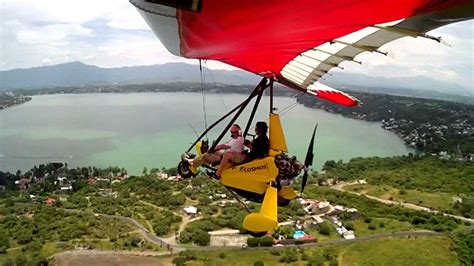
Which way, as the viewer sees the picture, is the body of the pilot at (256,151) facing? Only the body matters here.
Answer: to the viewer's left

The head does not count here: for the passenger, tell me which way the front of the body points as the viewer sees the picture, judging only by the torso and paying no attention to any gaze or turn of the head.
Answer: to the viewer's left

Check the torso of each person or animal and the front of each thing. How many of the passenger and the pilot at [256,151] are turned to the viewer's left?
2

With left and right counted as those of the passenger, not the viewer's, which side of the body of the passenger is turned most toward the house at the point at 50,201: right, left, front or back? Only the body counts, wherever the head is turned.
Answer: right

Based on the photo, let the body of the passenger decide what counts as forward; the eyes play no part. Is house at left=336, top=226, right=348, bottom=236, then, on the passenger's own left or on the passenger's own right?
on the passenger's own right

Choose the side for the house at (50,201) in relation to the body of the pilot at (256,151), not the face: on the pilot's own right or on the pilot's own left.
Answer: on the pilot's own right

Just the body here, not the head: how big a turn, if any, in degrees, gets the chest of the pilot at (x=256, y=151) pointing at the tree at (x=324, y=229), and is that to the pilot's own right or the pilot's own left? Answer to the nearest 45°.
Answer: approximately 90° to the pilot's own right

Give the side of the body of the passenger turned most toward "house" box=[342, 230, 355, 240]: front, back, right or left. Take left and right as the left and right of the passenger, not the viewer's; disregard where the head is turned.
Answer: right

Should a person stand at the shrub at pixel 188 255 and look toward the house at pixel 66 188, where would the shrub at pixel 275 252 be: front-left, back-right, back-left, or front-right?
back-right

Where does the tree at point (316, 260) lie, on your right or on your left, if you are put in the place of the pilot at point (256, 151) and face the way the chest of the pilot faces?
on your right
